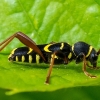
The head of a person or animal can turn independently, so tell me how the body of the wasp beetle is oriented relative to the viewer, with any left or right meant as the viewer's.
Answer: facing to the right of the viewer
